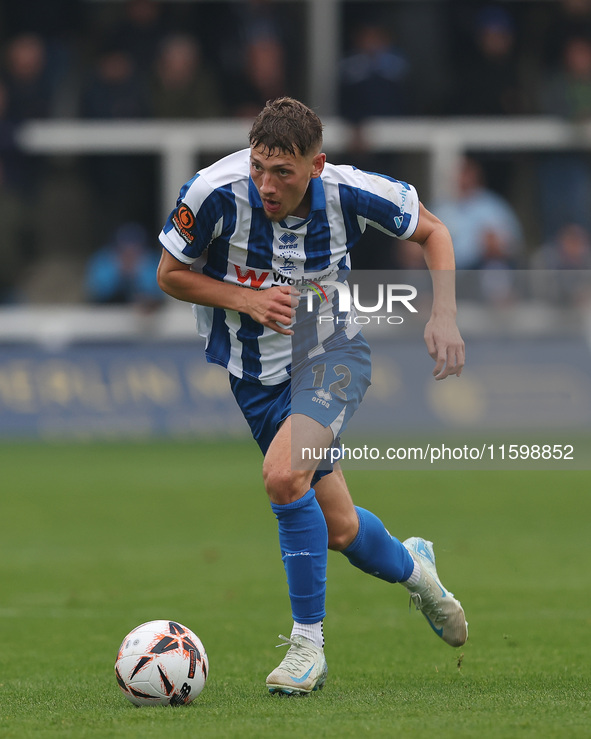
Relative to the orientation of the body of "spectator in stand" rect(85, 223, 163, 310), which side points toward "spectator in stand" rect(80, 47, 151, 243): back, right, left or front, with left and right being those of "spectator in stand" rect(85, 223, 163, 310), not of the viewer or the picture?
back

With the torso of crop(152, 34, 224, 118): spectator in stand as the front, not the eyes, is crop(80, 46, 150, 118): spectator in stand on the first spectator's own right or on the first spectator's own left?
on the first spectator's own right

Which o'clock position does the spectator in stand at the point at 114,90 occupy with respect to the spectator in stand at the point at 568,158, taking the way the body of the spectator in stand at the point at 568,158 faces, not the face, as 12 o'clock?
the spectator in stand at the point at 114,90 is roughly at 3 o'clock from the spectator in stand at the point at 568,158.

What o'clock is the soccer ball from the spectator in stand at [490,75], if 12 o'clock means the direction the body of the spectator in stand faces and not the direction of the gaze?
The soccer ball is roughly at 12 o'clock from the spectator in stand.

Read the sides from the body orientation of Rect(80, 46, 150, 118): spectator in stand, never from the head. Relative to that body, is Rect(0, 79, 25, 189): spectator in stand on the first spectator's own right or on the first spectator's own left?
on the first spectator's own right

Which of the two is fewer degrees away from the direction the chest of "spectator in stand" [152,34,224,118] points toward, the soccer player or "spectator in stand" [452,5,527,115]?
the soccer player

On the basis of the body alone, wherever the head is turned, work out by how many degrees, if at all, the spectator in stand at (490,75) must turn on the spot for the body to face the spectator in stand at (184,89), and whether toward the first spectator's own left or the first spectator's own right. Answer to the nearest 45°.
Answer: approximately 90° to the first spectator's own right

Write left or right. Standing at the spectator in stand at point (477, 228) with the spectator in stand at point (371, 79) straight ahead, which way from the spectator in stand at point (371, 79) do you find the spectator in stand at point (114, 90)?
left

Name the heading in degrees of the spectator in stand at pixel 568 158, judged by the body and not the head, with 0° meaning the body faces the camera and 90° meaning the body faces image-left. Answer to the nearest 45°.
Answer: approximately 0°
